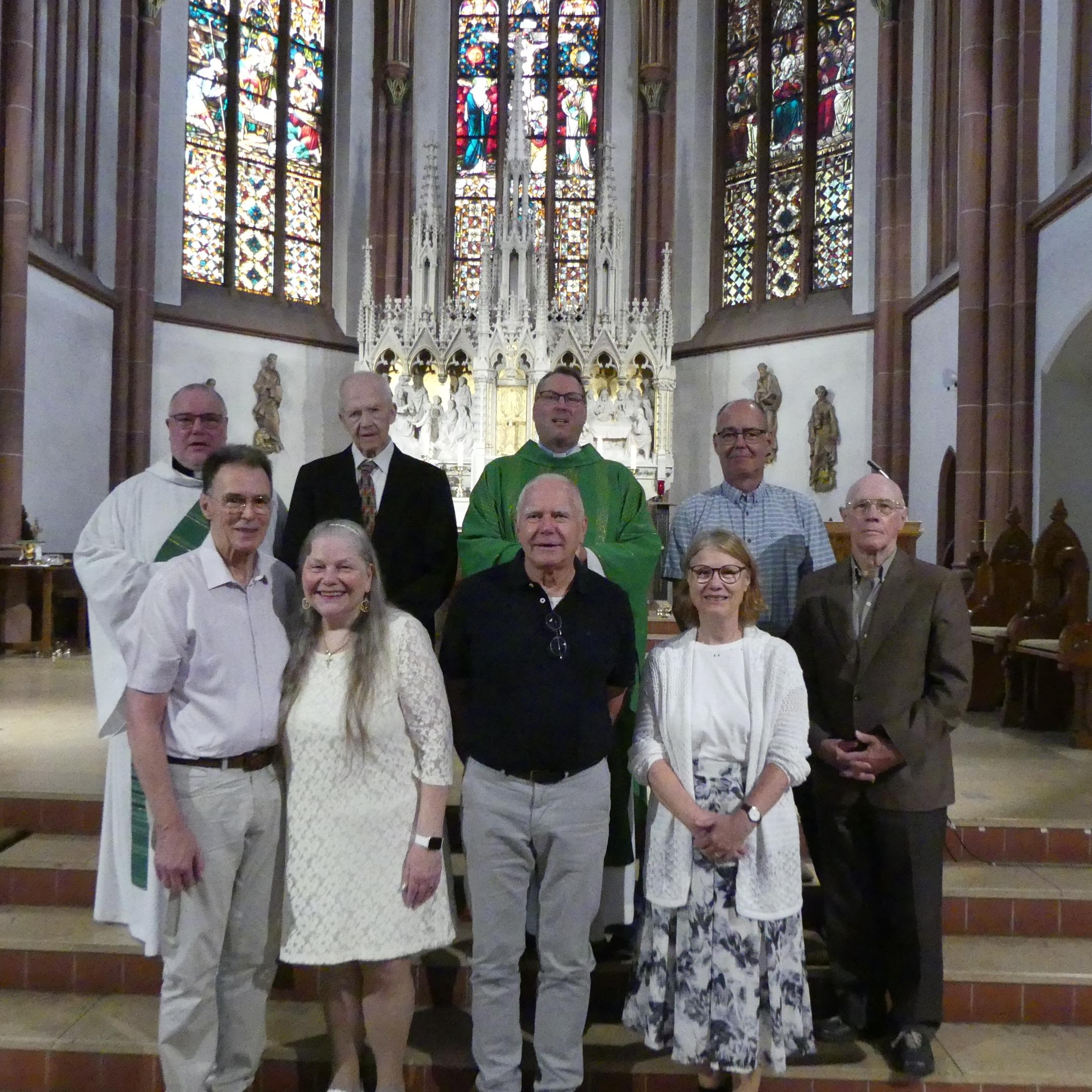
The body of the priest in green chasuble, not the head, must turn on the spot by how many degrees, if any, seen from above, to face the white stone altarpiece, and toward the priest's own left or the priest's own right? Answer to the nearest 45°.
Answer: approximately 180°

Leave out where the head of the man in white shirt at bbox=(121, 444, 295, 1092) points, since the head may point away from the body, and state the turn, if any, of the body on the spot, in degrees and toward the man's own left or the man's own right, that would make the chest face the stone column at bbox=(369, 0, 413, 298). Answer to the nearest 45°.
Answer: approximately 135° to the man's own left

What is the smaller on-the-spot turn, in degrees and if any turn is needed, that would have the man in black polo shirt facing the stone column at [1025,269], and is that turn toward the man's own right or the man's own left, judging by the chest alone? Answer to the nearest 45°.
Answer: approximately 135° to the man's own left

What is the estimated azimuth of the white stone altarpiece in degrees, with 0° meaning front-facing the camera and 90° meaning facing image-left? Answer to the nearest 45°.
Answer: approximately 0°

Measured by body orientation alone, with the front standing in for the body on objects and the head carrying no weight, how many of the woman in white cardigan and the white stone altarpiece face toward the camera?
2

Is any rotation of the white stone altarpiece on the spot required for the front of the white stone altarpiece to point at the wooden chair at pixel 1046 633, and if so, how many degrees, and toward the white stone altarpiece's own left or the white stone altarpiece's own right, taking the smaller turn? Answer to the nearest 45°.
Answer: approximately 45° to the white stone altarpiece's own left

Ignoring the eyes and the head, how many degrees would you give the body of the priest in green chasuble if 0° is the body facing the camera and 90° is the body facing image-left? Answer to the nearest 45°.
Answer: approximately 0°

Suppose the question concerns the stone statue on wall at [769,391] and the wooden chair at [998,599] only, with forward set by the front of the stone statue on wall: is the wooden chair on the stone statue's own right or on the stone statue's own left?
on the stone statue's own left

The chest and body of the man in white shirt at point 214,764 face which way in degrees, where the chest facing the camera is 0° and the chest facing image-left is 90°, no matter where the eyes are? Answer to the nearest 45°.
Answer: approximately 315°

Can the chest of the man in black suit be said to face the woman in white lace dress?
yes
